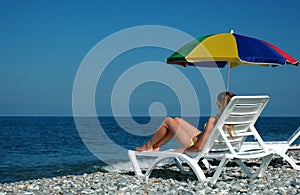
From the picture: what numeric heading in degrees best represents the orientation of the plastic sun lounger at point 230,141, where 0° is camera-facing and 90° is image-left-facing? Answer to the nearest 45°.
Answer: approximately 135°

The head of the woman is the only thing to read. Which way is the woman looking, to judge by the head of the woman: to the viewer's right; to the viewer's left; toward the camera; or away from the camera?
to the viewer's left
